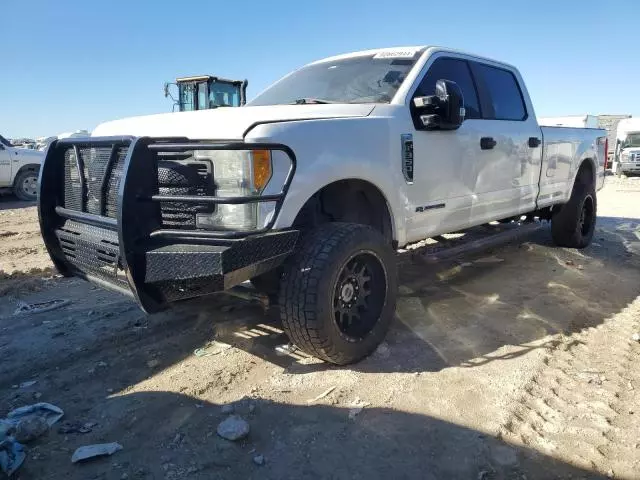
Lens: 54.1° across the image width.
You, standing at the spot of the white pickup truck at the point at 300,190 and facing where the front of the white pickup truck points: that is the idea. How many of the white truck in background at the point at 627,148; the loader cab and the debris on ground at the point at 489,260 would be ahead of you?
0

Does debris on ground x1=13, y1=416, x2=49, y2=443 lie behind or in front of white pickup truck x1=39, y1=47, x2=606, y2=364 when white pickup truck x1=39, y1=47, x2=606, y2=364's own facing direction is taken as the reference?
in front

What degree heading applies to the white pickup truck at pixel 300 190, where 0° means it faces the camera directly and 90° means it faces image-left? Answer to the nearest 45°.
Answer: approximately 45°

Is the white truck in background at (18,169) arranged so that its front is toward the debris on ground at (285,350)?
no

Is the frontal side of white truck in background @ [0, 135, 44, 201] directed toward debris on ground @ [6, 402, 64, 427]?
no

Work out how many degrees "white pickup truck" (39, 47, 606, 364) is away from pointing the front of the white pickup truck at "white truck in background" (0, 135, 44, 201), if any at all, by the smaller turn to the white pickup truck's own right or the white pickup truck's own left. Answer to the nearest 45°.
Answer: approximately 90° to the white pickup truck's own right

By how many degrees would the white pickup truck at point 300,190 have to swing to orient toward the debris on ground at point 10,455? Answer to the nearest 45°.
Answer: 0° — it already faces it

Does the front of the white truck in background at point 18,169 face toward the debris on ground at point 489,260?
no

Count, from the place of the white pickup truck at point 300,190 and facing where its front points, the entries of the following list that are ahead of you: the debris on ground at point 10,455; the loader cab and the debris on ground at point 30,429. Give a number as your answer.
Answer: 2
